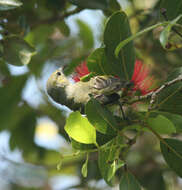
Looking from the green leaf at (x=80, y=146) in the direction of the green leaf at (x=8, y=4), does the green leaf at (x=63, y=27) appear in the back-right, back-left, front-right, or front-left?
front-right

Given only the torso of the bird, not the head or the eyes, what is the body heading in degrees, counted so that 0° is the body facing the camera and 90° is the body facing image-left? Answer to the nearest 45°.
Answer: approximately 90°

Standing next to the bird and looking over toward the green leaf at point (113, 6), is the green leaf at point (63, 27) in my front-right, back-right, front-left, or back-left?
front-left

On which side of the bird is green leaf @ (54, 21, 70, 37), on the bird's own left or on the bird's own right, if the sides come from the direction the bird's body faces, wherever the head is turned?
on the bird's own right

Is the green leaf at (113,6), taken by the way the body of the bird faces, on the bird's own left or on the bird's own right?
on the bird's own right
